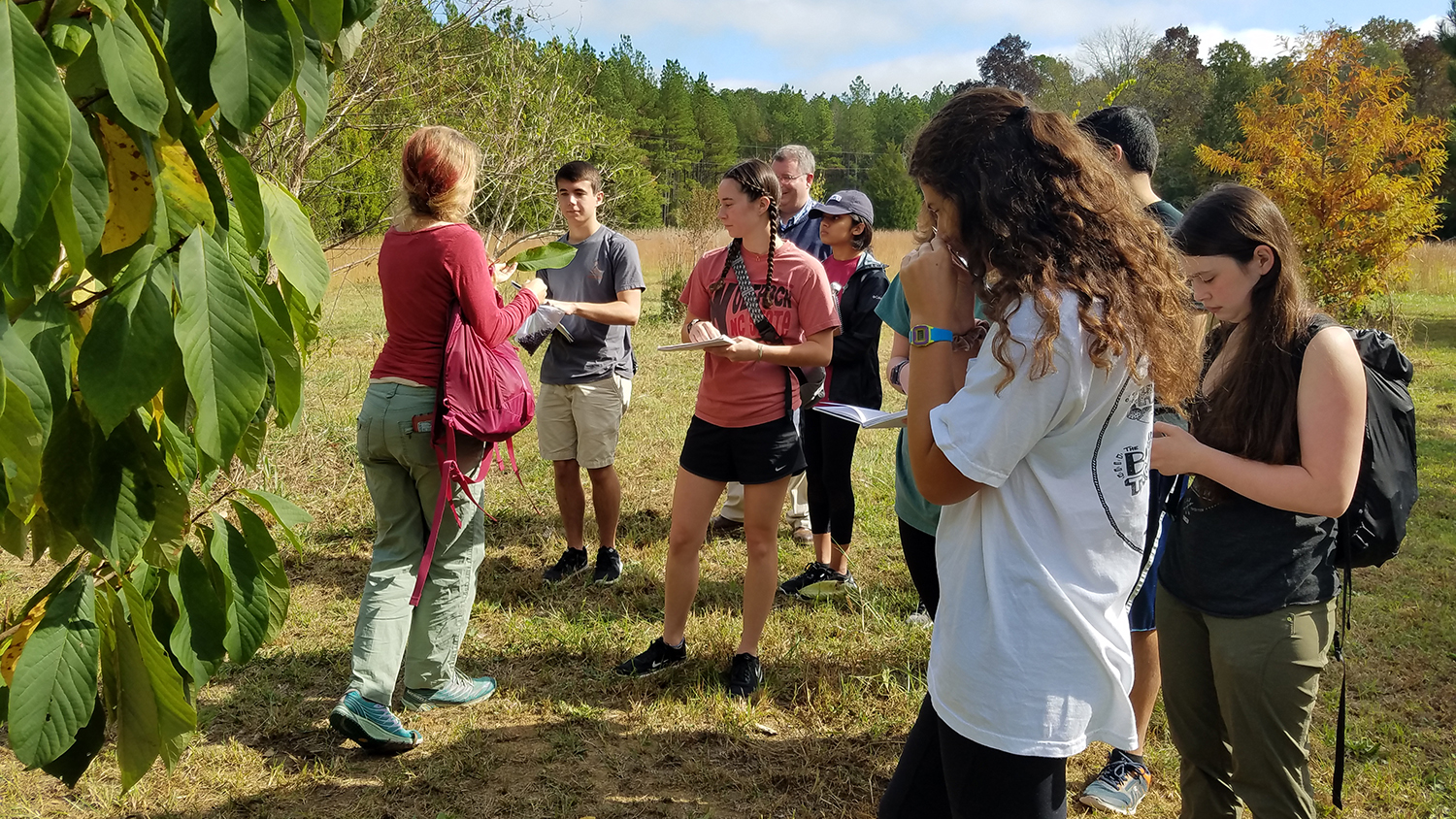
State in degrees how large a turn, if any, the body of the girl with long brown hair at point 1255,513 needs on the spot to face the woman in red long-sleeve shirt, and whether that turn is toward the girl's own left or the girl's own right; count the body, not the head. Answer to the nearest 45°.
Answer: approximately 45° to the girl's own right

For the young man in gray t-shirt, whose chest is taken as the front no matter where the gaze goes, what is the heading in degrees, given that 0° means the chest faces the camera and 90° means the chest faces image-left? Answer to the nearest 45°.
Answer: approximately 45°

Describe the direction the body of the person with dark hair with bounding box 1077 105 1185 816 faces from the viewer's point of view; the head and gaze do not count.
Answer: to the viewer's left

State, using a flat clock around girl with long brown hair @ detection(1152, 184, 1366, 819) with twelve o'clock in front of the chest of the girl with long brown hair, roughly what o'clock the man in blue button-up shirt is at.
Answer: The man in blue button-up shirt is roughly at 3 o'clock from the girl with long brown hair.

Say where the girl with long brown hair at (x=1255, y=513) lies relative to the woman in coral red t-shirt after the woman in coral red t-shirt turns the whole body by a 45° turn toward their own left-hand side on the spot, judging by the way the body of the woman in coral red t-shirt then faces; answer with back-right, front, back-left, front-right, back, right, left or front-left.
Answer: front-left

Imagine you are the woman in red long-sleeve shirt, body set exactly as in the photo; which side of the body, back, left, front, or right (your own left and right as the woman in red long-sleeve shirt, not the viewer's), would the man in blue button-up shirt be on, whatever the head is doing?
front

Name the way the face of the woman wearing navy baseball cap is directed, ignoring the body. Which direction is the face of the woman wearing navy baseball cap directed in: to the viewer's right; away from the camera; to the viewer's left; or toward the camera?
to the viewer's left

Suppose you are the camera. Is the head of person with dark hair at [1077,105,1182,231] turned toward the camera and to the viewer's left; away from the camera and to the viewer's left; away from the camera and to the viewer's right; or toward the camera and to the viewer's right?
away from the camera and to the viewer's left

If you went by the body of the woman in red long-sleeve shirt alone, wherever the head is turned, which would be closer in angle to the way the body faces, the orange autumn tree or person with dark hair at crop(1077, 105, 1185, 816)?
the orange autumn tree

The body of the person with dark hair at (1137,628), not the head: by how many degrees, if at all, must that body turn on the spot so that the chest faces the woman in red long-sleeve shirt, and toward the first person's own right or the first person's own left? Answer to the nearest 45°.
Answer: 0° — they already face them

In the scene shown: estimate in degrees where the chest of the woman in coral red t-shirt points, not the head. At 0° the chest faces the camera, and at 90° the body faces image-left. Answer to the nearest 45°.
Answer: approximately 45°

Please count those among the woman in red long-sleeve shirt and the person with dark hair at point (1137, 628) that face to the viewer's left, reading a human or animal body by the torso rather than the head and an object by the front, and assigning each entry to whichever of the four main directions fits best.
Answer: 1
